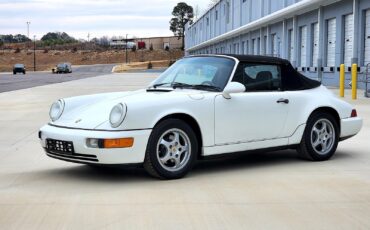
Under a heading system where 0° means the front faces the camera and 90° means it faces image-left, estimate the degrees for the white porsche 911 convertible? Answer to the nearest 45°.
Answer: approximately 45°

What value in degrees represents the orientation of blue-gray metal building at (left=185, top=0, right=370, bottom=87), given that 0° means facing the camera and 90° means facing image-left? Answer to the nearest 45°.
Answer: approximately 45°

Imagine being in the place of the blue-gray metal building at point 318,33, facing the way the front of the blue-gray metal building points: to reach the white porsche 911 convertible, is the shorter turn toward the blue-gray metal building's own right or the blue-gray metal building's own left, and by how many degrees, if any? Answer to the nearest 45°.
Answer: approximately 45° to the blue-gray metal building's own left

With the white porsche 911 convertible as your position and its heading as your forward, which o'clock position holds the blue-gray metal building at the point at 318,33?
The blue-gray metal building is roughly at 5 o'clock from the white porsche 911 convertible.
